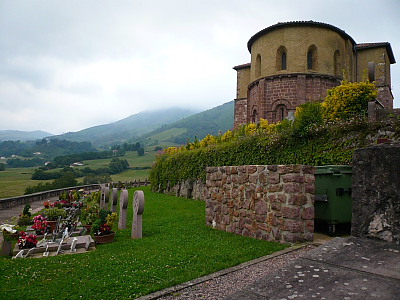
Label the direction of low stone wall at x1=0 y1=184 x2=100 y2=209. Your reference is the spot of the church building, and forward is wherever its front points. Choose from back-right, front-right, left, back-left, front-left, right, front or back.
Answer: back-left

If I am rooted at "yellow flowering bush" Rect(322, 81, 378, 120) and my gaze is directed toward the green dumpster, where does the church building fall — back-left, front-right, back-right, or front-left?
back-right

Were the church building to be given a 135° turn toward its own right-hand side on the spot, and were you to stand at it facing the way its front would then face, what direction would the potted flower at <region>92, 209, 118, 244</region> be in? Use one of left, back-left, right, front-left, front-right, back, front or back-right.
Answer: front-right

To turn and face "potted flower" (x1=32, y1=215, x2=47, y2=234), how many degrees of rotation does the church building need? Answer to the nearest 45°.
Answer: approximately 180°

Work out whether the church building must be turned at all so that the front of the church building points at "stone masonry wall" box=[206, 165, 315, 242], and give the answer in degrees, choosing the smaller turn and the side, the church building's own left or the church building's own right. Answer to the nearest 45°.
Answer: approximately 180°

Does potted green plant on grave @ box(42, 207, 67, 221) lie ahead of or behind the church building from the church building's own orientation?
behind

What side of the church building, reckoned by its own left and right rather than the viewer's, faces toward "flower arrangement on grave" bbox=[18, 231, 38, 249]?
back

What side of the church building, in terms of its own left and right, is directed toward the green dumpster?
back

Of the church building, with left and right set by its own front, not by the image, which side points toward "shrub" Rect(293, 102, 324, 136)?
back

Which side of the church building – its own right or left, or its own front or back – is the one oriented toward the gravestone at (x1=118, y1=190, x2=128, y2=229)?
back

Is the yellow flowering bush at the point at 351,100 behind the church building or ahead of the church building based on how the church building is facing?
behind

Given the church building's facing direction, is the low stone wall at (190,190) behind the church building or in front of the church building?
behind

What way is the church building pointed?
away from the camera
